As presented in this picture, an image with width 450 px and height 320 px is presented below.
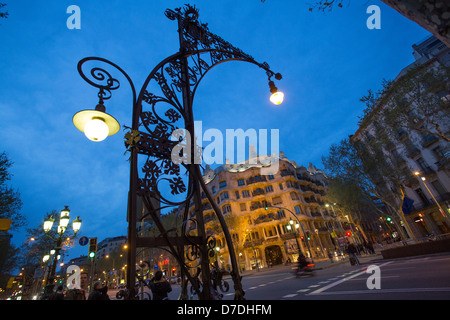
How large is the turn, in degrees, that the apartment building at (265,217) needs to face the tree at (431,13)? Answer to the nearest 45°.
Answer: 0° — it already faces it

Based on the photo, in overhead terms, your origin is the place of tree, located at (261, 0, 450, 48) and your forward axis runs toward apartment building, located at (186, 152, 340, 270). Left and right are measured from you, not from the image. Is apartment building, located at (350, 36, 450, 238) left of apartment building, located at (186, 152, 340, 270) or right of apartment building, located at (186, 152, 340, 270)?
right

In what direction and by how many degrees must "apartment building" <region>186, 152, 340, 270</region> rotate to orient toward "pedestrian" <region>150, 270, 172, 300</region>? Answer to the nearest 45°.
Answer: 0° — it already faces them

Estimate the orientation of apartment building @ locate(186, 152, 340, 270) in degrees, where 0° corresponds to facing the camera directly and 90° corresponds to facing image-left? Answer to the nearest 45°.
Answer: approximately 0°

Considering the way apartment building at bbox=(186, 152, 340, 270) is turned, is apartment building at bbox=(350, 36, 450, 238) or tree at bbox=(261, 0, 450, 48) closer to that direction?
the tree

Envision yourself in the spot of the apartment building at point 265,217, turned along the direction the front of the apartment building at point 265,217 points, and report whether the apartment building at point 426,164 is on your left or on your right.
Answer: on your left
